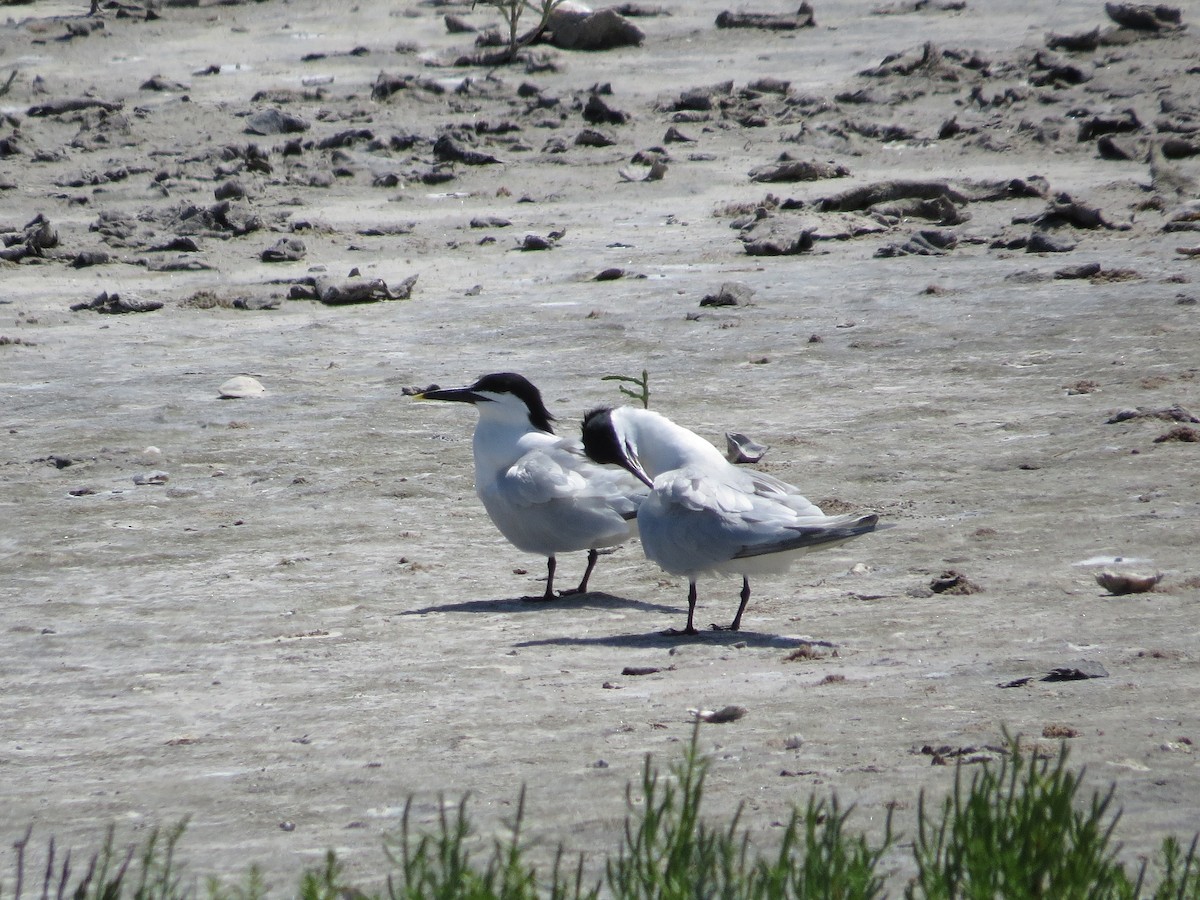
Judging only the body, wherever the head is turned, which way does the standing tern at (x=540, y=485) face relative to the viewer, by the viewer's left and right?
facing to the left of the viewer

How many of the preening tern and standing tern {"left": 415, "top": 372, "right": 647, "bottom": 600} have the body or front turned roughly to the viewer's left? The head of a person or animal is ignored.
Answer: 2

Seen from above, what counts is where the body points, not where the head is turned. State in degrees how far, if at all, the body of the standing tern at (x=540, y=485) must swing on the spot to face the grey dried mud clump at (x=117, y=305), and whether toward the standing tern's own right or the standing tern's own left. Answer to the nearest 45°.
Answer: approximately 45° to the standing tern's own right

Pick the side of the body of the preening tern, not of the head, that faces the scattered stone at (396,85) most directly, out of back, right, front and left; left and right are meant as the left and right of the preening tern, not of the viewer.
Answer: right

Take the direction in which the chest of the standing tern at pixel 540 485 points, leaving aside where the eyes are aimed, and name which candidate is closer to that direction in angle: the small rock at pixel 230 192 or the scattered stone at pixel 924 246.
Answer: the small rock

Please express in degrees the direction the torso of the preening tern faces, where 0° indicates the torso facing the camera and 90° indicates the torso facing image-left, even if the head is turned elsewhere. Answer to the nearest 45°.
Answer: approximately 90°

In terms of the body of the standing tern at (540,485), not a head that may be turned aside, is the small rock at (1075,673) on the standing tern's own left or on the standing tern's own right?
on the standing tern's own left

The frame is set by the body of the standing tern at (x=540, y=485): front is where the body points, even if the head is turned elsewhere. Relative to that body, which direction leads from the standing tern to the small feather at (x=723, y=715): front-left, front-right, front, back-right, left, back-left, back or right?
left

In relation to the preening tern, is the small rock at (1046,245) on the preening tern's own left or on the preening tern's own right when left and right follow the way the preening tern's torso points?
on the preening tern's own right

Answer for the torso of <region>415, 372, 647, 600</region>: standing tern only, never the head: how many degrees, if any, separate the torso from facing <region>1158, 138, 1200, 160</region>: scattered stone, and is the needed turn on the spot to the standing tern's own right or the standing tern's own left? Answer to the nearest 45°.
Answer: approximately 135° to the standing tern's own right

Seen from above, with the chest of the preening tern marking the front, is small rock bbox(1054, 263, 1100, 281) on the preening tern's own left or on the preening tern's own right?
on the preening tern's own right

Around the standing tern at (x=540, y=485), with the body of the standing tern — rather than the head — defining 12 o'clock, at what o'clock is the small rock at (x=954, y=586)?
The small rock is roughly at 7 o'clock from the standing tern.
